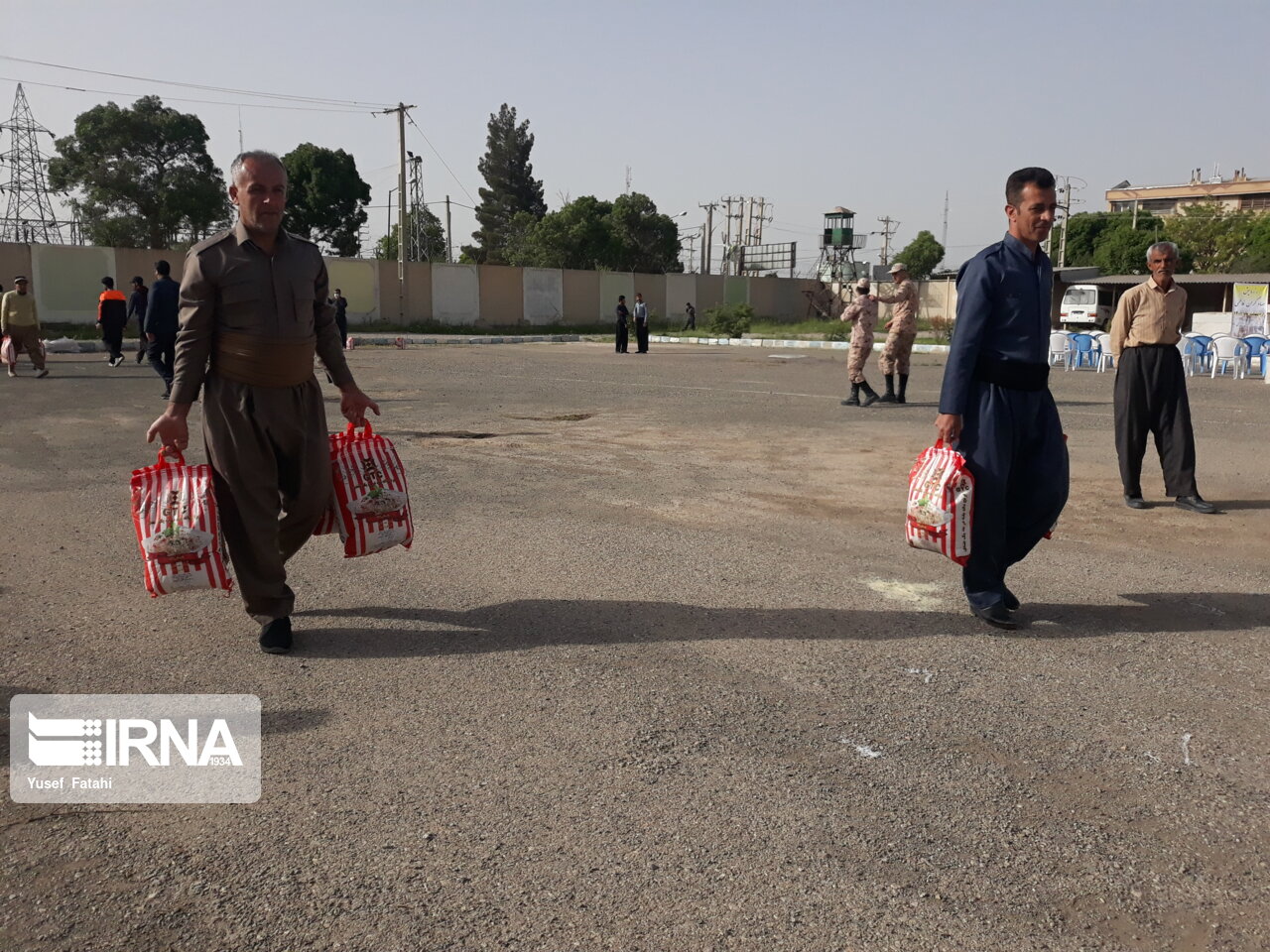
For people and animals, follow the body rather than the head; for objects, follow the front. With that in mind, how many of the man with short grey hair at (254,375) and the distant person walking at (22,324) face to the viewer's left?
0

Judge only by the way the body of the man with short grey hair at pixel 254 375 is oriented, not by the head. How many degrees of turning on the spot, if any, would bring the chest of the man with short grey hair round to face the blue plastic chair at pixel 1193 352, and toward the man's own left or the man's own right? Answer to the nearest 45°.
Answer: approximately 135° to the man's own left

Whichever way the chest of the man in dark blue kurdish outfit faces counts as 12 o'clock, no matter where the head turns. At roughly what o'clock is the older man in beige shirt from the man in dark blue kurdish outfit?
The older man in beige shirt is roughly at 8 o'clock from the man in dark blue kurdish outfit.

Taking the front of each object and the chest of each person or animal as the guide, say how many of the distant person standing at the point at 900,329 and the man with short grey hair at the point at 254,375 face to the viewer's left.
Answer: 1

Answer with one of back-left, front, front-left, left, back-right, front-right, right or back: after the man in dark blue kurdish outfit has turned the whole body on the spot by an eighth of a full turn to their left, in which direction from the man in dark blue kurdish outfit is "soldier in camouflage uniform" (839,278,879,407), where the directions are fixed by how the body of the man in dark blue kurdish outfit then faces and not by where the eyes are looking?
left

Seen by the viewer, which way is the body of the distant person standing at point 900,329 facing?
to the viewer's left

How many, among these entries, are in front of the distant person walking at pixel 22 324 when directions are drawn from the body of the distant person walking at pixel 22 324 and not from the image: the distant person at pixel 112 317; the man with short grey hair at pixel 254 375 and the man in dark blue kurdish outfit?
2

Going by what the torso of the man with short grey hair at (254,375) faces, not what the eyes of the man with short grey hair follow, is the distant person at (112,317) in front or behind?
behind

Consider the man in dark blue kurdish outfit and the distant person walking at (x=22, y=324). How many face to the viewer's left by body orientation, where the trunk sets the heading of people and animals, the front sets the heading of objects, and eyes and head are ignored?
0

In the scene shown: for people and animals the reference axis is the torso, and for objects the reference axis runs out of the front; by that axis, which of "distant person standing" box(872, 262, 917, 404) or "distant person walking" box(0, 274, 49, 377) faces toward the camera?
"distant person walking" box(0, 274, 49, 377)

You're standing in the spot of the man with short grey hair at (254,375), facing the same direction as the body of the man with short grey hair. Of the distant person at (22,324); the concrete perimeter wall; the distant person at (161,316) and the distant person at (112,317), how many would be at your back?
4

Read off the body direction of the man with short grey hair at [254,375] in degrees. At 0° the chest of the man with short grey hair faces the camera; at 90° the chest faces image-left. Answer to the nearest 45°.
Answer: approximately 0°

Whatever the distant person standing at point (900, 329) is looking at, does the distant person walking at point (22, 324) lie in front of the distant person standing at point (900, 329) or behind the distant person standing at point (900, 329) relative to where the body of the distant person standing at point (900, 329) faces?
in front
